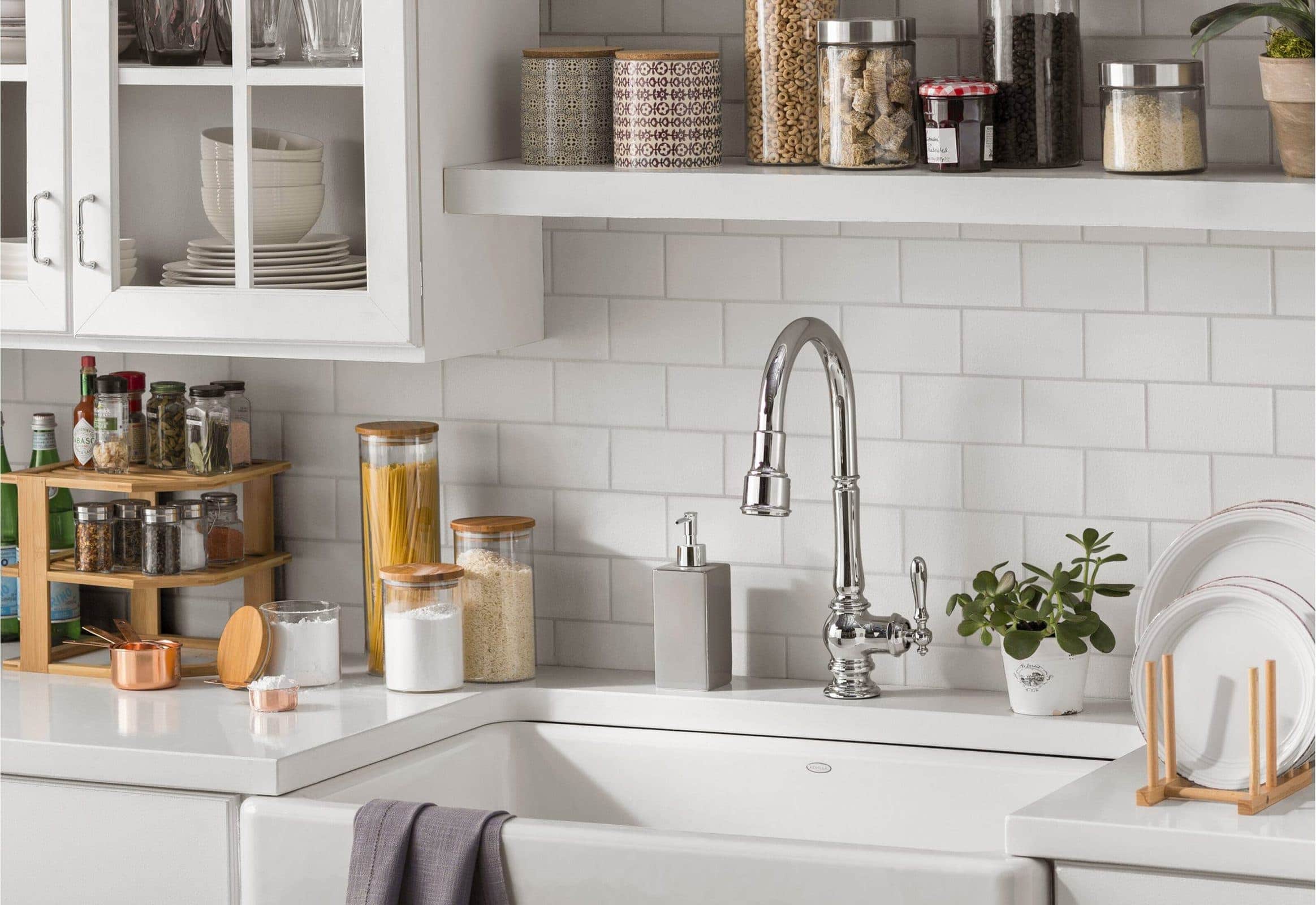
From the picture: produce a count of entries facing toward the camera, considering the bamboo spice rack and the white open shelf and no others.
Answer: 2

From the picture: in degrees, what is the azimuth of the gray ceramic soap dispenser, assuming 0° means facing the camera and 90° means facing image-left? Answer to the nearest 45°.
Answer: approximately 45°

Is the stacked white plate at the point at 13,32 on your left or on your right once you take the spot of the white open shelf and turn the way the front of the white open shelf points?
on your right

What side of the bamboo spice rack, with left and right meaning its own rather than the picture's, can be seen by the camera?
front

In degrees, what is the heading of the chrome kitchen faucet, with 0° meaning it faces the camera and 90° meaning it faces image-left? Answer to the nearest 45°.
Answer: approximately 45°

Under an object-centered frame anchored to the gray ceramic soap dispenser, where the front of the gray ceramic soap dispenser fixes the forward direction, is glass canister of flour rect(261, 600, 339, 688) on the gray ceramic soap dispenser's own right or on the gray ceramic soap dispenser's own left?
on the gray ceramic soap dispenser's own right

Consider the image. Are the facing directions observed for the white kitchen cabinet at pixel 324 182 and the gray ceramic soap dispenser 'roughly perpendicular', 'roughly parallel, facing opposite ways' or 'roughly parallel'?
roughly parallel

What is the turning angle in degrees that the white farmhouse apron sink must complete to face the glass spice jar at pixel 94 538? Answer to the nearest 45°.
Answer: approximately 45° to its right

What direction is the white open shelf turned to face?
toward the camera

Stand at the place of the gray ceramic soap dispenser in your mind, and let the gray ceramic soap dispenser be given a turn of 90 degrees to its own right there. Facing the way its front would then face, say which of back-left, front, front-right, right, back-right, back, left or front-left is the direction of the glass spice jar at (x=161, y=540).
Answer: front-left

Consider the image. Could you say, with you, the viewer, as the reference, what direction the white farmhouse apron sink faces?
facing the viewer and to the left of the viewer
